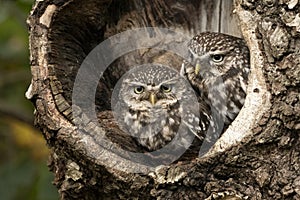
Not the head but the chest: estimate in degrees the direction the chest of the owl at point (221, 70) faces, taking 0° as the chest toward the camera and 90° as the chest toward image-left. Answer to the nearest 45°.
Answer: approximately 45°

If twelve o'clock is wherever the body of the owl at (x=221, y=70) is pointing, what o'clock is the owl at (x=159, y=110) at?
the owl at (x=159, y=110) is roughly at 2 o'clock from the owl at (x=221, y=70).
